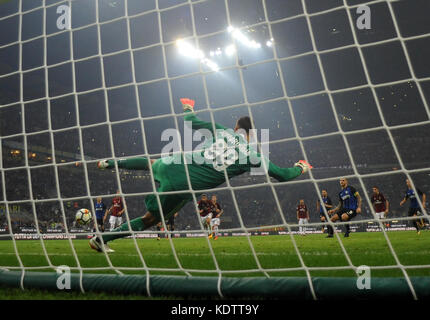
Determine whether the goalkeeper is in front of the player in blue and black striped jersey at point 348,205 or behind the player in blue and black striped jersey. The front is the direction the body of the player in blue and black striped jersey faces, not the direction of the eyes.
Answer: in front

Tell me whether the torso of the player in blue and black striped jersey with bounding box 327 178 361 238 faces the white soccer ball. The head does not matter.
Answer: yes

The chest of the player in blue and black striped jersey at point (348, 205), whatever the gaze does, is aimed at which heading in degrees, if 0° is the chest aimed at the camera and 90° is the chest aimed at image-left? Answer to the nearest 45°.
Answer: approximately 45°
